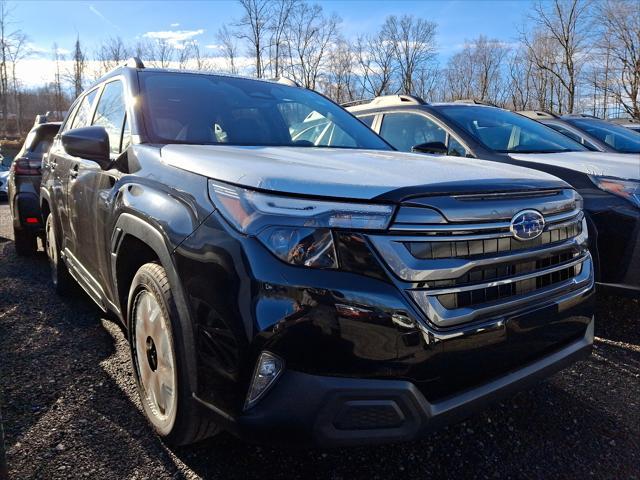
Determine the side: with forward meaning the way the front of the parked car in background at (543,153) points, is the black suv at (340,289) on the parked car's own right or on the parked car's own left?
on the parked car's own right

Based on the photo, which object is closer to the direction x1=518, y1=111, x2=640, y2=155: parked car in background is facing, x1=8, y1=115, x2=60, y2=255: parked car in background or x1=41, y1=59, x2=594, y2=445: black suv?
the black suv

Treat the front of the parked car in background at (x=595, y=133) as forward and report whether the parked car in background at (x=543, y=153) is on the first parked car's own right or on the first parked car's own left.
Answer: on the first parked car's own right

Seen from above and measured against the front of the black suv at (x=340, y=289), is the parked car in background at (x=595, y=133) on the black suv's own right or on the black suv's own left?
on the black suv's own left

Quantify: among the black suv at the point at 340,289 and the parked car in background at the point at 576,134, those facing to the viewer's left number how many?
0

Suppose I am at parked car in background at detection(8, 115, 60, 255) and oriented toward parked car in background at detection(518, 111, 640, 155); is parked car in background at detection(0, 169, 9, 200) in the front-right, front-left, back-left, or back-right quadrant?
back-left

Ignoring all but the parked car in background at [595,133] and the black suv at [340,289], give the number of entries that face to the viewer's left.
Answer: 0

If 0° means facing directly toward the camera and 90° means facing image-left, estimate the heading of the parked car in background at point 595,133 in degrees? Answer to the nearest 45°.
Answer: approximately 315°

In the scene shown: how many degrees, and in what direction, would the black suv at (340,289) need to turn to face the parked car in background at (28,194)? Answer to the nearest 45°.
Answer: approximately 180°

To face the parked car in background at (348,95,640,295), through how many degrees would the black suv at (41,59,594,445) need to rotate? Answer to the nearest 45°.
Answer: approximately 90° to its left
